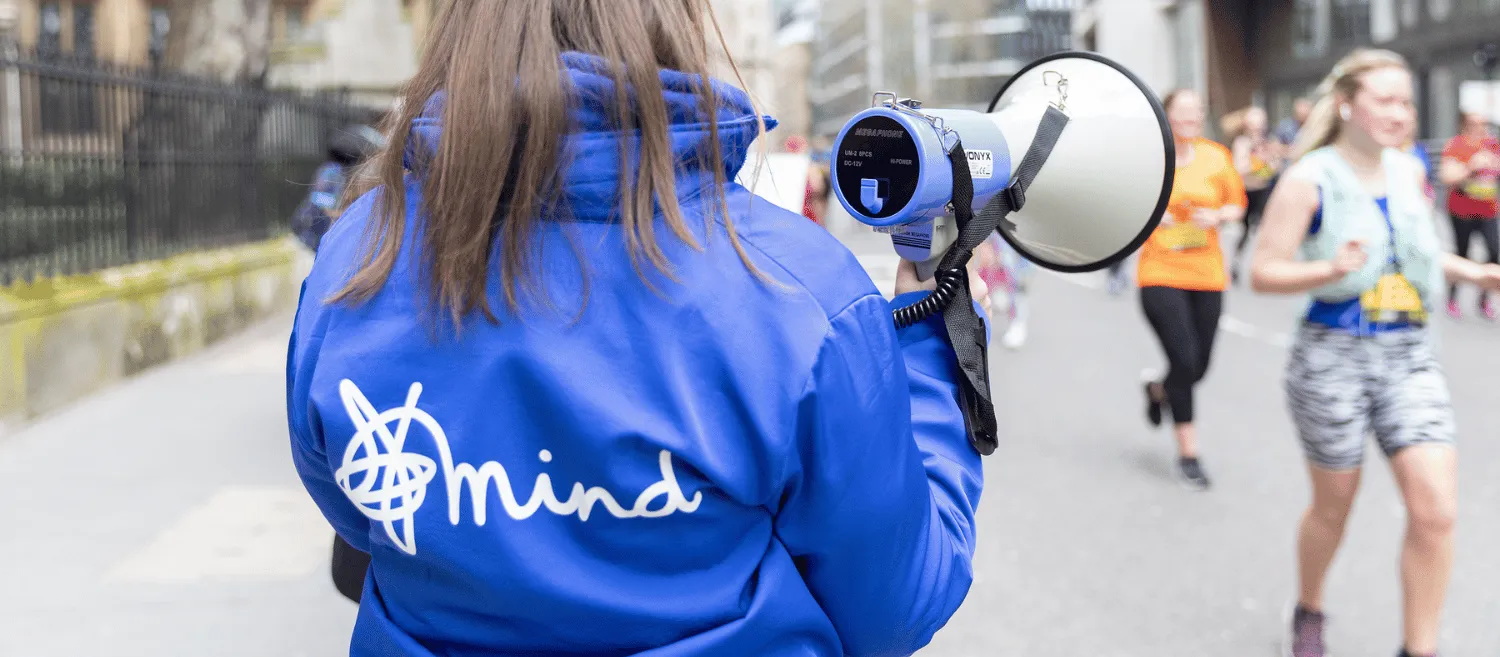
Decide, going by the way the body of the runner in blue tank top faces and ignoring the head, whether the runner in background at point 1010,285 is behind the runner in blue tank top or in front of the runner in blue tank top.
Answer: behind

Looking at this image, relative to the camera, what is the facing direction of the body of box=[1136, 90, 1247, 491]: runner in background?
toward the camera

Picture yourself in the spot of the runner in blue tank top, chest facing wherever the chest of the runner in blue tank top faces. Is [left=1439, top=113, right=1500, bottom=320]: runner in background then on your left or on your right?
on your left

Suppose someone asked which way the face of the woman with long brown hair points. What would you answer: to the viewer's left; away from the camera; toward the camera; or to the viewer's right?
away from the camera

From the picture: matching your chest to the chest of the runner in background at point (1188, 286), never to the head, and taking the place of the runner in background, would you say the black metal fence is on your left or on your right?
on your right

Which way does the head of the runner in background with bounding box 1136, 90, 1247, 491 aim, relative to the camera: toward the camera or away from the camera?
toward the camera

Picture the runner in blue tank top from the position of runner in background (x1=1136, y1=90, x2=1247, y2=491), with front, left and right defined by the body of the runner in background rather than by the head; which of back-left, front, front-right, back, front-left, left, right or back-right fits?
front

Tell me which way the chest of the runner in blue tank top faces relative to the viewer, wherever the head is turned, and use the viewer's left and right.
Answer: facing the viewer and to the right of the viewer

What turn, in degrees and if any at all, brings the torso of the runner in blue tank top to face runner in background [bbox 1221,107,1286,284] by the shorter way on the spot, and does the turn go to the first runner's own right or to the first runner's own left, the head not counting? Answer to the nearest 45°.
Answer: approximately 135° to the first runner's own left

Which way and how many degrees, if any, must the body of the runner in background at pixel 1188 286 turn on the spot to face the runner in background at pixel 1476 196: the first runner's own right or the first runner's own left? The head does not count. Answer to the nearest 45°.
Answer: approximately 180°

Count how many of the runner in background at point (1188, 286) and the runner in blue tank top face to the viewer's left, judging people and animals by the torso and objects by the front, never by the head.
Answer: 0
